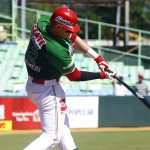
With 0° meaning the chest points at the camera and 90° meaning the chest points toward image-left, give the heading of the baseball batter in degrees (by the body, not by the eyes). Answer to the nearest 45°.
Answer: approximately 270°

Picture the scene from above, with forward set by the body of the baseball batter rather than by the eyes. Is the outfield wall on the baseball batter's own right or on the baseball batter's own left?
on the baseball batter's own left

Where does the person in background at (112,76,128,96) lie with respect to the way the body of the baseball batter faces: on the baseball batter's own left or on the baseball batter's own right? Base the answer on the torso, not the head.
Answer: on the baseball batter's own left
